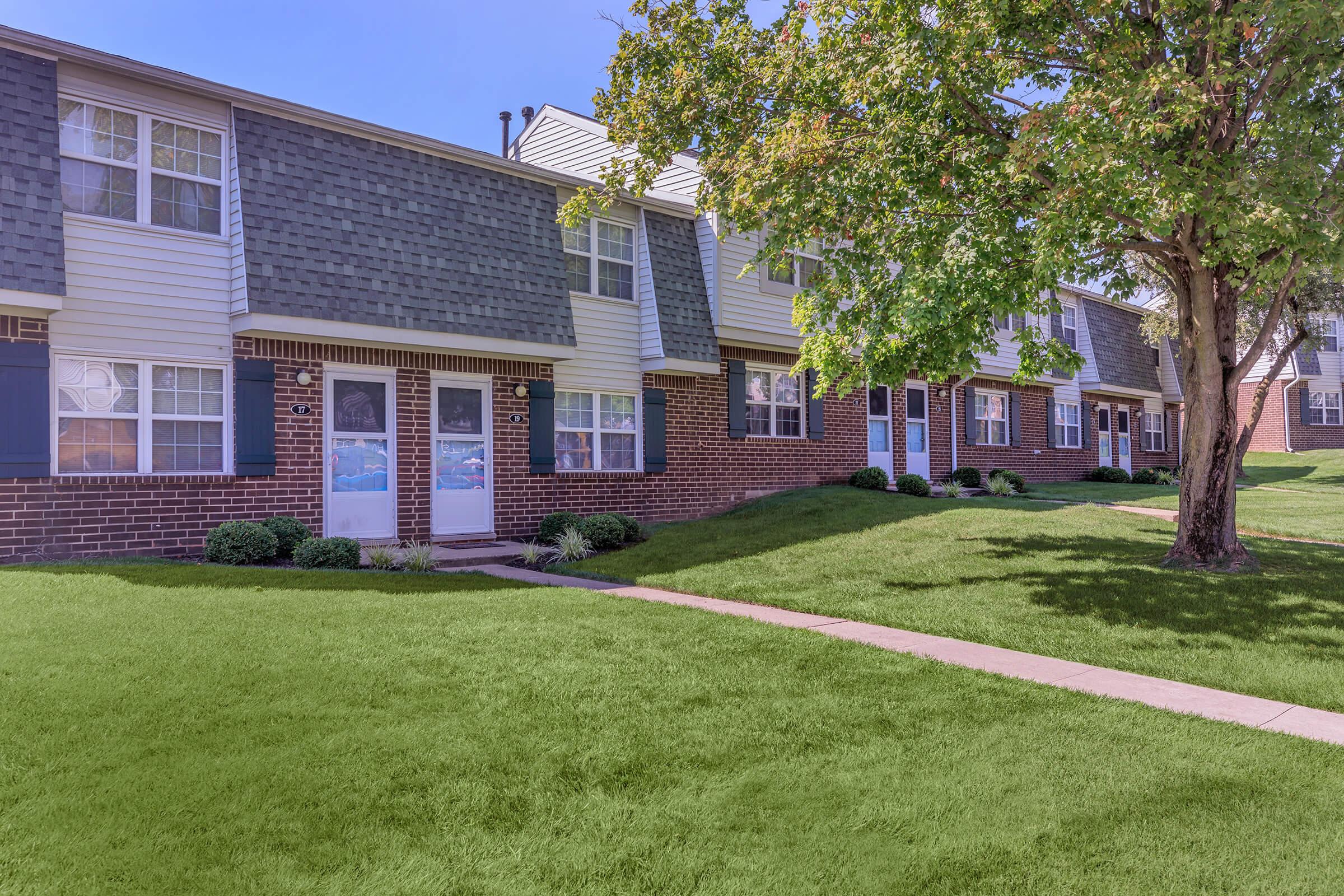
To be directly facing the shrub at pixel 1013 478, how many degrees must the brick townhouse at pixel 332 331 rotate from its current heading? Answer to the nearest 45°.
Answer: approximately 90° to its left

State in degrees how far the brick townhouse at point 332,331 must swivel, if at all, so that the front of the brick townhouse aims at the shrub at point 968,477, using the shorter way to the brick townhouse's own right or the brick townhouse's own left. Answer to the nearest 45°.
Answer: approximately 90° to the brick townhouse's own left

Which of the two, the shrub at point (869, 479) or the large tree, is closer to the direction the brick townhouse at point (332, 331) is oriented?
the large tree

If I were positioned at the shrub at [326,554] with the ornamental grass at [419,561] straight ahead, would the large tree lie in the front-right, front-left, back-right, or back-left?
front-right

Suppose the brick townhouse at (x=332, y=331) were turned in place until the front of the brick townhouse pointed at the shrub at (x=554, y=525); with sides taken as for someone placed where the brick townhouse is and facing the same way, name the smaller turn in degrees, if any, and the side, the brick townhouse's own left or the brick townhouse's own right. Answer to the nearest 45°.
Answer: approximately 90° to the brick townhouse's own left

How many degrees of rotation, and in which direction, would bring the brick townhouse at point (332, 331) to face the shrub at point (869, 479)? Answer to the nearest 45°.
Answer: approximately 90° to its left

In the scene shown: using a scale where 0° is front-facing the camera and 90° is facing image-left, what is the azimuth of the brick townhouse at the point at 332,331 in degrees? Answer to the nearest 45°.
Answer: approximately 315°

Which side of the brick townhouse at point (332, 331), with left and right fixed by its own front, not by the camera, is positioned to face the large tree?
front

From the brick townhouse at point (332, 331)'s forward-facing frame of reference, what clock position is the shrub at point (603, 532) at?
The shrub is roughly at 10 o'clock from the brick townhouse.

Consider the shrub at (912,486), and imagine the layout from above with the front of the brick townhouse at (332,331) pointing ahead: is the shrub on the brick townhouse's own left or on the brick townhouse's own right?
on the brick townhouse's own left
